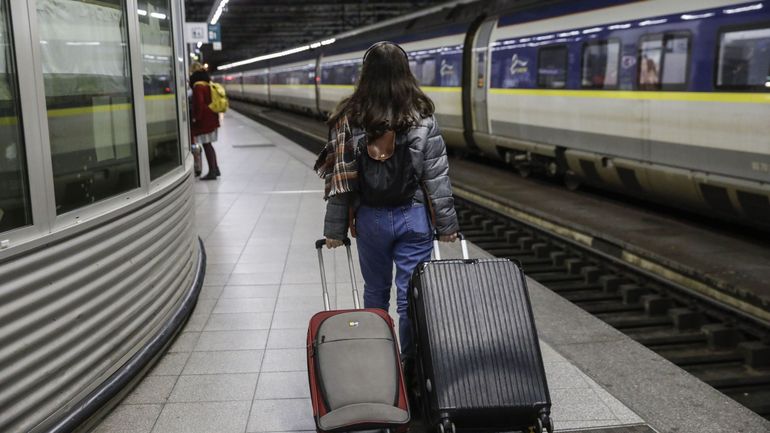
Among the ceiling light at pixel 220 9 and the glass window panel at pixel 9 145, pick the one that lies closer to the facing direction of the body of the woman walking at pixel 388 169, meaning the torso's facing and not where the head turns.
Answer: the ceiling light

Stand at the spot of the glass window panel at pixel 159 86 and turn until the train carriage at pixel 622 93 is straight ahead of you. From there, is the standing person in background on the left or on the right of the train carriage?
left

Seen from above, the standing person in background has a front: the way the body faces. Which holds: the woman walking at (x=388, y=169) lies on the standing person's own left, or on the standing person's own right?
on the standing person's own left

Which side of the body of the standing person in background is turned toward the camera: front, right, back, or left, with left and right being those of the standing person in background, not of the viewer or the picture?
left

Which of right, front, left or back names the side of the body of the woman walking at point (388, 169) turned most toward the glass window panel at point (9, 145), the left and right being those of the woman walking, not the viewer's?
left

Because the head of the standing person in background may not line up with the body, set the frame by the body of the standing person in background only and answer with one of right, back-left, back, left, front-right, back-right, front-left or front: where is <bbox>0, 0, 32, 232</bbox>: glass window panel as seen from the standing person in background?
left

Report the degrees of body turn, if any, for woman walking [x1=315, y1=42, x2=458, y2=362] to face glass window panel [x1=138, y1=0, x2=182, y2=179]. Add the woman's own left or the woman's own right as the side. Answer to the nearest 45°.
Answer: approximately 45° to the woman's own left

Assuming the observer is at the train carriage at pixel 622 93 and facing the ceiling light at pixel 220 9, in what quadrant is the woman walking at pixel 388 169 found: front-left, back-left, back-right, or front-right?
back-left

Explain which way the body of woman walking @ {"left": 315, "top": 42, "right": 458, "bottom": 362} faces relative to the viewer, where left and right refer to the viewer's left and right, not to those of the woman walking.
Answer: facing away from the viewer

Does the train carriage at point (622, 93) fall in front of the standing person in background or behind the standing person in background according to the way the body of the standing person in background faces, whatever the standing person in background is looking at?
behind

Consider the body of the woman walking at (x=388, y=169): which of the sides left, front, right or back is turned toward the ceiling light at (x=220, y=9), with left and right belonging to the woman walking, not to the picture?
front

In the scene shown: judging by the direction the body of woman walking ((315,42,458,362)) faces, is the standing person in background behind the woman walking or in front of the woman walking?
in front
